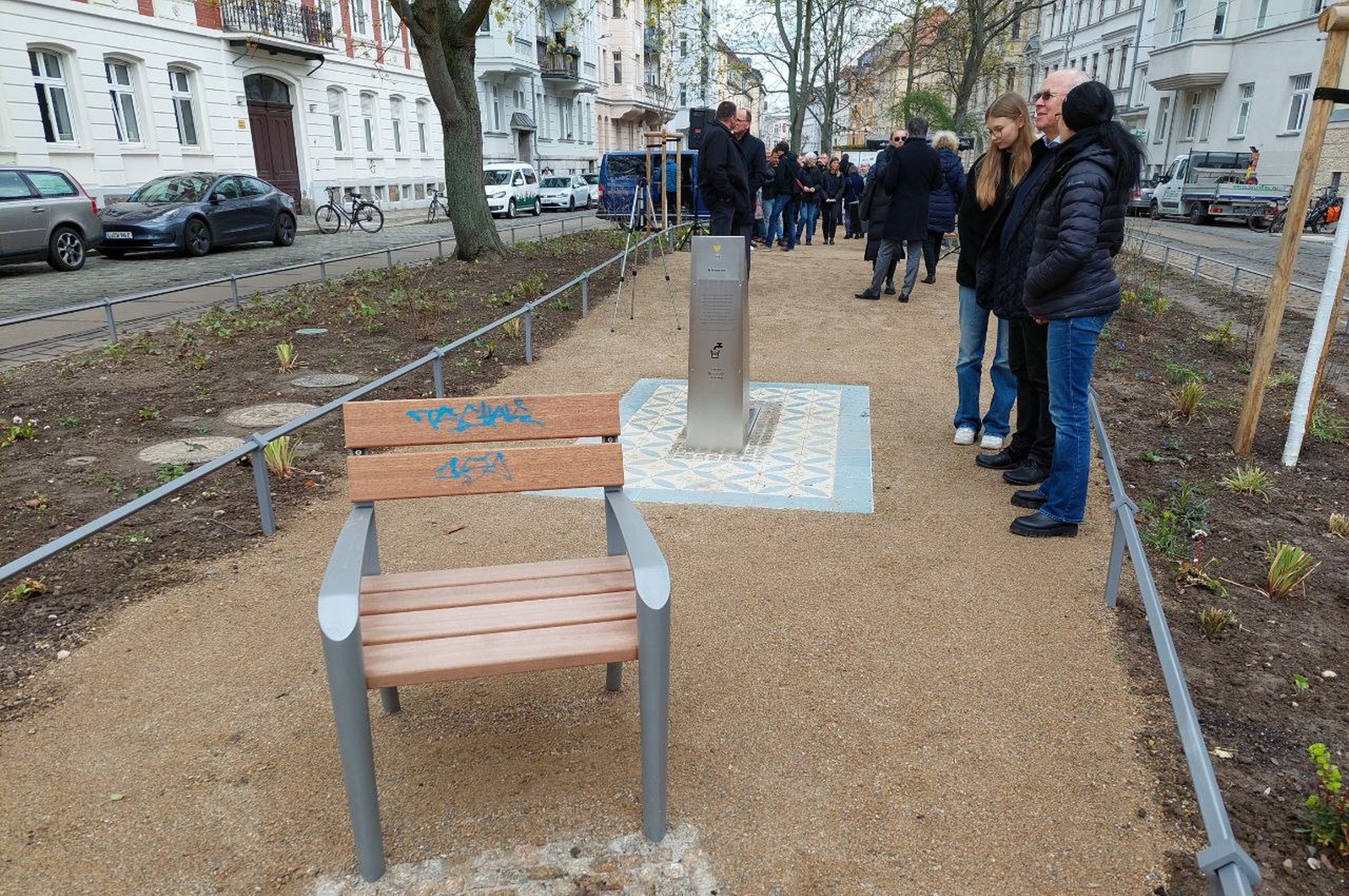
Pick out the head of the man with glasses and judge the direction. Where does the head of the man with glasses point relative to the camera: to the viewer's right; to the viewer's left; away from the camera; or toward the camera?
to the viewer's left

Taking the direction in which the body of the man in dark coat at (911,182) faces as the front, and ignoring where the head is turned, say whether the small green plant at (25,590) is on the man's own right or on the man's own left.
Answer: on the man's own left

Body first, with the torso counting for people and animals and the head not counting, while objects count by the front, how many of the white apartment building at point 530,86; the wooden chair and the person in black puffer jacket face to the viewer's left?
1

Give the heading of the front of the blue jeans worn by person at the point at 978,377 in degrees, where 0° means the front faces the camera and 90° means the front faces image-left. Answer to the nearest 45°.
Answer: approximately 45°

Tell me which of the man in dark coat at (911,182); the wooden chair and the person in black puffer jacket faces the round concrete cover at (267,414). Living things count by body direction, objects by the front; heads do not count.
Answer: the person in black puffer jacket

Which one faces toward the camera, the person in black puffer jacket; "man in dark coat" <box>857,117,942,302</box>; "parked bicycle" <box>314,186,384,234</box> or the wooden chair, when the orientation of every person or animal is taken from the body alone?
the wooden chair

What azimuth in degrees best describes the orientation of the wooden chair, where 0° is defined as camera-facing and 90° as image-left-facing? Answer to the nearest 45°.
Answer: approximately 0°

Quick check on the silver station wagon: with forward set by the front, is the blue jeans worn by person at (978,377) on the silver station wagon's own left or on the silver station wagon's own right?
on the silver station wagon's own left

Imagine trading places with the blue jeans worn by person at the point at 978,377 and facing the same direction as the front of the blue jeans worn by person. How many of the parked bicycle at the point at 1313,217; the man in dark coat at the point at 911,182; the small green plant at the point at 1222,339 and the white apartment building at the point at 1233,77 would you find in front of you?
0

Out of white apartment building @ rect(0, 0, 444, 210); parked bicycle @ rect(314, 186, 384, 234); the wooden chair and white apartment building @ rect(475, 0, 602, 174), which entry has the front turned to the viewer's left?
the parked bicycle

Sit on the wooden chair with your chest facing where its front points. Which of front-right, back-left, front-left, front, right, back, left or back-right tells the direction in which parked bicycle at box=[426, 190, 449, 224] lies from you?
back

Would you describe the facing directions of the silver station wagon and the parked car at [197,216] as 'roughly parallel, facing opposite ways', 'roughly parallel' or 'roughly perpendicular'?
roughly parallel

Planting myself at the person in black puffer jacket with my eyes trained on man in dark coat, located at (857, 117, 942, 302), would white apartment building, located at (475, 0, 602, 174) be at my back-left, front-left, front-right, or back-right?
front-left

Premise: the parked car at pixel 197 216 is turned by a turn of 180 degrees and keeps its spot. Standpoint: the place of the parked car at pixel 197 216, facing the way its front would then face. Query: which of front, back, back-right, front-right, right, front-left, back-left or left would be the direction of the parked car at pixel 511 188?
front

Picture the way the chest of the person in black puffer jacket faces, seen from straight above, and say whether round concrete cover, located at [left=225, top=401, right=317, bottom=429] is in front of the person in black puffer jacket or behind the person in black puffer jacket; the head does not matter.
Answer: in front

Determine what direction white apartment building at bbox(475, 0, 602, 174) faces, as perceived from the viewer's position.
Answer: facing the viewer and to the right of the viewer

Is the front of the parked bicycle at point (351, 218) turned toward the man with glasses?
no

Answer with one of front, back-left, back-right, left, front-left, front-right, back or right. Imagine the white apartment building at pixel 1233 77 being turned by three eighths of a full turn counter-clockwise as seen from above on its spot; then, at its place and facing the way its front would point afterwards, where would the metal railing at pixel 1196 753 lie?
right

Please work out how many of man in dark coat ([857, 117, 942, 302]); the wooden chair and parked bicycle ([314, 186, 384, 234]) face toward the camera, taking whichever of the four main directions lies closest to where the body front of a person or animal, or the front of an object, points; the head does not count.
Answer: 1

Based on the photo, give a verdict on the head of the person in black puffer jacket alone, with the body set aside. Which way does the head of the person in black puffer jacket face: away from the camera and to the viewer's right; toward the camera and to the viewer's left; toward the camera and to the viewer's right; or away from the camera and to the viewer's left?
away from the camera and to the viewer's left

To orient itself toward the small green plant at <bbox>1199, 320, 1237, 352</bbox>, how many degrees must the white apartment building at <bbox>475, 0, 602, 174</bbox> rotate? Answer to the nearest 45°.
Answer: approximately 45° to its right

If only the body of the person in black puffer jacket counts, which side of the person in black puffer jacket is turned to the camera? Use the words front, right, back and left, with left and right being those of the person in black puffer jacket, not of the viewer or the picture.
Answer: left
